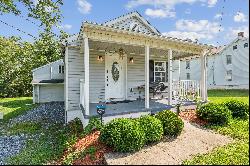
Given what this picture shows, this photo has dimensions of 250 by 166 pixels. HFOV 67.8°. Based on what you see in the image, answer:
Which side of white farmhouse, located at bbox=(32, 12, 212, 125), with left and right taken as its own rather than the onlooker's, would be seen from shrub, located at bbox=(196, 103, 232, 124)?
front

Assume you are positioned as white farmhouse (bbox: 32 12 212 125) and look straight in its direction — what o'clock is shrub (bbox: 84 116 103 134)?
The shrub is roughly at 2 o'clock from the white farmhouse.

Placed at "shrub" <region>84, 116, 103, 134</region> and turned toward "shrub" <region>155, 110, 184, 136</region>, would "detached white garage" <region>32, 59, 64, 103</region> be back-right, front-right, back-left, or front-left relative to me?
back-left

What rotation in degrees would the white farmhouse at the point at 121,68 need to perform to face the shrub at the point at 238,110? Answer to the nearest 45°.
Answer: approximately 45° to its left

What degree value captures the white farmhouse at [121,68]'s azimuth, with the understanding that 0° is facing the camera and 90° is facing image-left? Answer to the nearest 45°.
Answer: approximately 315°

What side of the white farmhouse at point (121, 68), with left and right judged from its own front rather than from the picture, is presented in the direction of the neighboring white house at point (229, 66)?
left

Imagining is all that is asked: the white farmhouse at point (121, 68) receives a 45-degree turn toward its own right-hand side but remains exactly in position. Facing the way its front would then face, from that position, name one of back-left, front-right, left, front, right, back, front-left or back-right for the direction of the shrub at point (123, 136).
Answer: front

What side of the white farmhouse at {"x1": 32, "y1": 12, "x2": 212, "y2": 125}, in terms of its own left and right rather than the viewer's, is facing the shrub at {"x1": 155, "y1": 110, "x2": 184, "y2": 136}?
front
